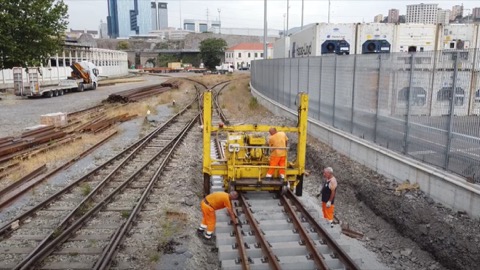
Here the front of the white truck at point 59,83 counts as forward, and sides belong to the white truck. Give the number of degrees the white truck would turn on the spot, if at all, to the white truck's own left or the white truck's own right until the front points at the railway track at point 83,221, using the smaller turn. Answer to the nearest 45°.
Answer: approximately 135° to the white truck's own right

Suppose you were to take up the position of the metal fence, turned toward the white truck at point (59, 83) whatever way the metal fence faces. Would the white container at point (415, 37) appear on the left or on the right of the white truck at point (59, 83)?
right

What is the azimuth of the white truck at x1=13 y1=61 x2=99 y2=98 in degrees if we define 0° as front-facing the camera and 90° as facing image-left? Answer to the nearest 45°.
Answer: approximately 225°

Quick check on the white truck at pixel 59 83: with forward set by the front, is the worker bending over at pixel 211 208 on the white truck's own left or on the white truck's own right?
on the white truck's own right

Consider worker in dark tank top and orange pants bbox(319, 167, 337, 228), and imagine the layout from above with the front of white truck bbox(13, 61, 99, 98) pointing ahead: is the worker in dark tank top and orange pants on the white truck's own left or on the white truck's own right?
on the white truck's own right

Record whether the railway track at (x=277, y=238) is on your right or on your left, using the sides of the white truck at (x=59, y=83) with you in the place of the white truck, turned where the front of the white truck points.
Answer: on your right
